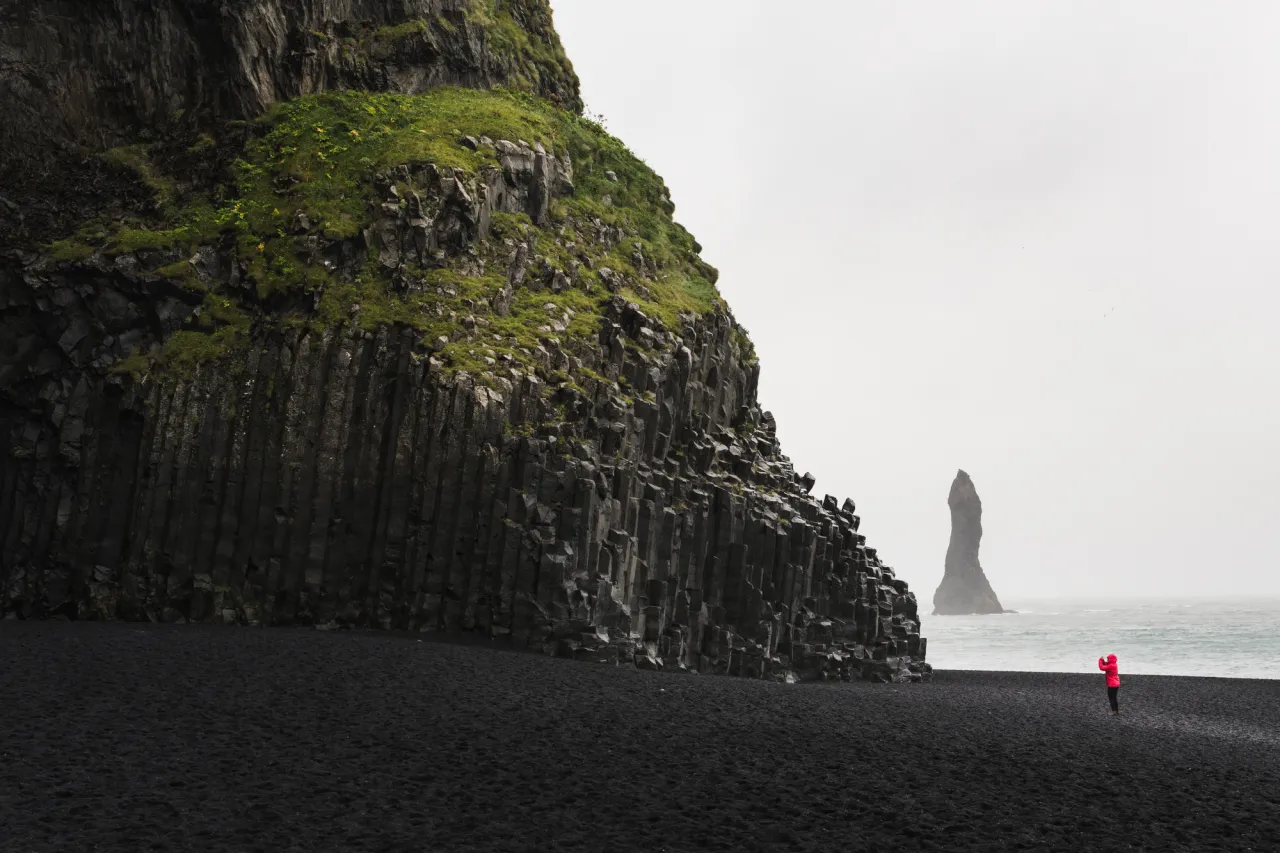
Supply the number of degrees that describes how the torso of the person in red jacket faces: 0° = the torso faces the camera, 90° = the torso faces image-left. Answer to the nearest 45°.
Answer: approximately 90°

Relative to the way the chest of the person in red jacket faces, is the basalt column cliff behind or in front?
in front
